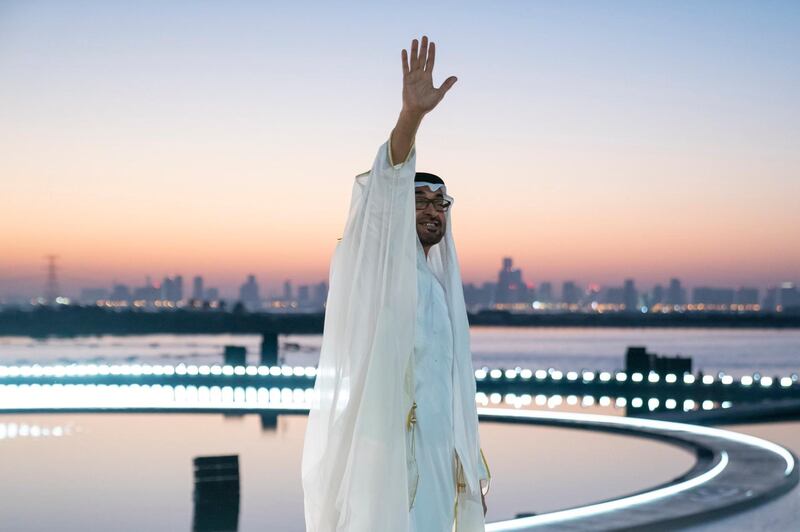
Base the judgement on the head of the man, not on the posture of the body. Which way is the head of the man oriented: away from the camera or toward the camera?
toward the camera

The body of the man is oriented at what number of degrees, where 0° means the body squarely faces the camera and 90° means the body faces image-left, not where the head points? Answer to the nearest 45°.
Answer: approximately 315°

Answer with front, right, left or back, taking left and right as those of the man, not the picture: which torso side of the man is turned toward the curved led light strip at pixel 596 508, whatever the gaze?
left

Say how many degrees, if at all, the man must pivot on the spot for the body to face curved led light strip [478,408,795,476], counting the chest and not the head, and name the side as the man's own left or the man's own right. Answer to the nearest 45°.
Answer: approximately 135° to the man's own left
